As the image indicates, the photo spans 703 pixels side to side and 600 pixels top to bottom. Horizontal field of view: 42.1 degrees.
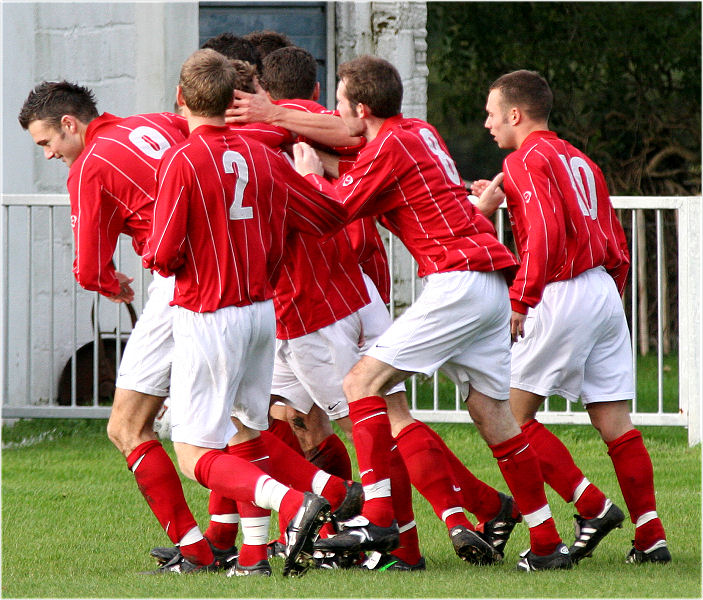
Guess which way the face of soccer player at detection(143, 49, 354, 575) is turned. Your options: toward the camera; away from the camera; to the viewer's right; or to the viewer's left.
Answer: away from the camera

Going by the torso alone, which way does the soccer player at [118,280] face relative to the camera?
to the viewer's left

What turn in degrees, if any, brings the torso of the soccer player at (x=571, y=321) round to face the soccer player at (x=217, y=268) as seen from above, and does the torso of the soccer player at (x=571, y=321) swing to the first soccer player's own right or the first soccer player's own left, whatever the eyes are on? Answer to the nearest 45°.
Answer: approximately 90° to the first soccer player's own left

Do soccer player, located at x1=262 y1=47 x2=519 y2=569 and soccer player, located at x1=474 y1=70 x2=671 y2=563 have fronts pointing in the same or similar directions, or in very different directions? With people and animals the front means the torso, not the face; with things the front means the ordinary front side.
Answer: same or similar directions

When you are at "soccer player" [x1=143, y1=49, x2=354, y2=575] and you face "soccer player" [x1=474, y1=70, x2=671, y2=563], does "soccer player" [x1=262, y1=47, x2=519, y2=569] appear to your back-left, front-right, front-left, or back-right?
front-left

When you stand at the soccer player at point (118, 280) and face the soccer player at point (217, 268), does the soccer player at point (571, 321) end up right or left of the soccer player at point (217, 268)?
left

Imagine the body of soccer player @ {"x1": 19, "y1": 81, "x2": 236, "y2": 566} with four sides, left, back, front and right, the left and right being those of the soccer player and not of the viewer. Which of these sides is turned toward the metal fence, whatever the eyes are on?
right

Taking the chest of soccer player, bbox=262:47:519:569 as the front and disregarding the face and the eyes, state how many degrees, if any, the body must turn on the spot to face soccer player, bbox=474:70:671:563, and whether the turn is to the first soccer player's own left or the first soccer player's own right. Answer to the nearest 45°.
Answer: approximately 135° to the first soccer player's own right

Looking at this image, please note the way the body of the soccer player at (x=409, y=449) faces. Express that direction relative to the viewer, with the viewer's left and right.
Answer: facing away from the viewer and to the left of the viewer

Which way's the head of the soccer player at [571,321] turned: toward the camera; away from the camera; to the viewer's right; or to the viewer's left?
to the viewer's left

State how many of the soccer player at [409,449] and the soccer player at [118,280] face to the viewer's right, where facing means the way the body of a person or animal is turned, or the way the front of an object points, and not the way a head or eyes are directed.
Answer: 0

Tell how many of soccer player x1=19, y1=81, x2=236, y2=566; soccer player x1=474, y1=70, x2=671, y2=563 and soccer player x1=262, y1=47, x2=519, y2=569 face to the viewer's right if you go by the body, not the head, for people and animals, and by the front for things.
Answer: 0

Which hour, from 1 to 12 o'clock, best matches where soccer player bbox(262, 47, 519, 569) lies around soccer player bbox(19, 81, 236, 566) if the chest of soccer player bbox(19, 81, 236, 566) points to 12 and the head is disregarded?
soccer player bbox(262, 47, 519, 569) is roughly at 6 o'clock from soccer player bbox(19, 81, 236, 566).

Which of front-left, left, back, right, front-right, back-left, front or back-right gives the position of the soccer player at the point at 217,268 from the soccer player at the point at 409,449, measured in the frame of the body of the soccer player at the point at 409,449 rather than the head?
left

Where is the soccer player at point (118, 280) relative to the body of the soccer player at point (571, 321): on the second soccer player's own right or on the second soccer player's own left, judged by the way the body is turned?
on the second soccer player's own left

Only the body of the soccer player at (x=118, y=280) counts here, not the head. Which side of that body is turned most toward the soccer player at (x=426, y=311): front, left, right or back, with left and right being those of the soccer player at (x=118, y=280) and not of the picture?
back

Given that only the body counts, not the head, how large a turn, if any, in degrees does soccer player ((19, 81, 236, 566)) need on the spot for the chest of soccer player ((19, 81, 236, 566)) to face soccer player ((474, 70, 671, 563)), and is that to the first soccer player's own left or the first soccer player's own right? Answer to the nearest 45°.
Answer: approximately 180°

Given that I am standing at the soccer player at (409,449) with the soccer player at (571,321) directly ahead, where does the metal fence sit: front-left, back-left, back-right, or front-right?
back-left
